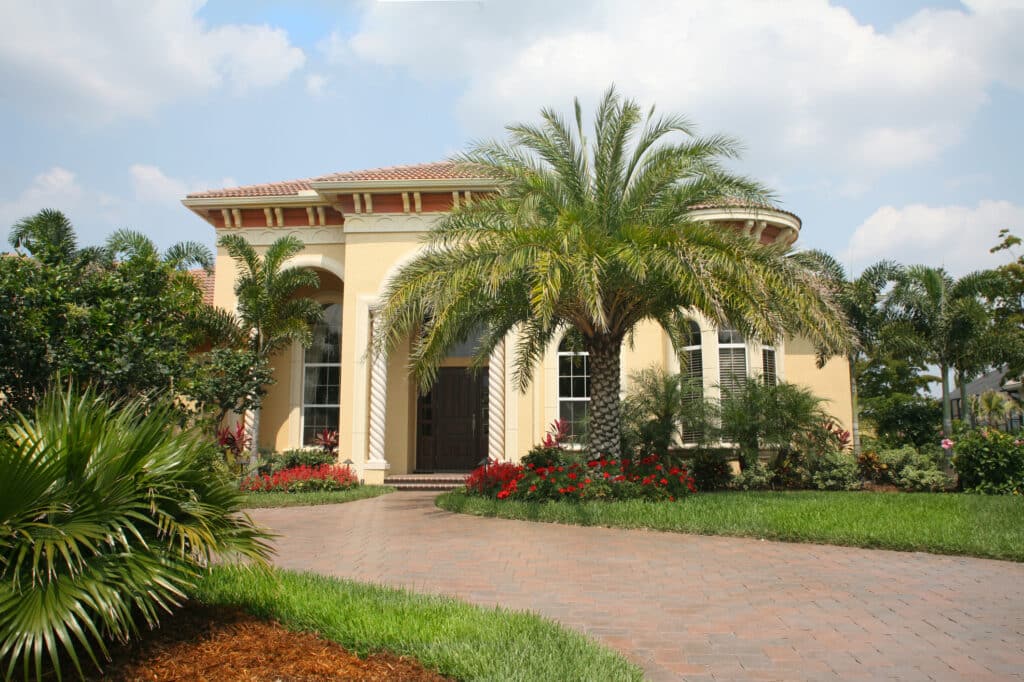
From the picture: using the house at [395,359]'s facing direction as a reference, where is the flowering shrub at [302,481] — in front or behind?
in front

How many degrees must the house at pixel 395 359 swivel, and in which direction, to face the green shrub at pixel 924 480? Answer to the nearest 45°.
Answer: approximately 90° to its left

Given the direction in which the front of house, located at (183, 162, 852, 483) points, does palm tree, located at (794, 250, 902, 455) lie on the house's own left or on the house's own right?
on the house's own left

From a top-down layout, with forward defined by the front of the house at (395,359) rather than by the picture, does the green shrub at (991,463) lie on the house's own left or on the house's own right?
on the house's own left

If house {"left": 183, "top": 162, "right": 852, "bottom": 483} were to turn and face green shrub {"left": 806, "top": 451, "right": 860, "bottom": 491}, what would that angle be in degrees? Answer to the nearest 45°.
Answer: approximately 90° to its left

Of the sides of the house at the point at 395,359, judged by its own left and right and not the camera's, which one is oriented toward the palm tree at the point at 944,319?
left

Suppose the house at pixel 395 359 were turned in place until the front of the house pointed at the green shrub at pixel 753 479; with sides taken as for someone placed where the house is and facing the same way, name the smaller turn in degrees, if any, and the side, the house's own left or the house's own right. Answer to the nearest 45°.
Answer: approximately 90° to the house's own left

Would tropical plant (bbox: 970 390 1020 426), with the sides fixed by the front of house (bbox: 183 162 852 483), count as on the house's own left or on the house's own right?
on the house's own left

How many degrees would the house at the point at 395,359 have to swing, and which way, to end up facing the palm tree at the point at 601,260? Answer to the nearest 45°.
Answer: approximately 45° to its left

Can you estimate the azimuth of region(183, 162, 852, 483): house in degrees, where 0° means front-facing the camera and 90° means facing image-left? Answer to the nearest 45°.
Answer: approximately 0°

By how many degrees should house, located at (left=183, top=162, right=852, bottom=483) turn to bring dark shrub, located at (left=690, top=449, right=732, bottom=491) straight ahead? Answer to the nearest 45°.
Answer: approximately 90° to its left

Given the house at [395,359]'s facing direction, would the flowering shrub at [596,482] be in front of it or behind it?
in front
